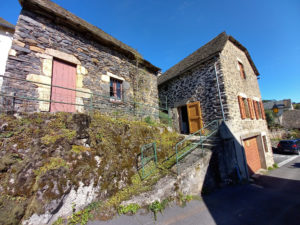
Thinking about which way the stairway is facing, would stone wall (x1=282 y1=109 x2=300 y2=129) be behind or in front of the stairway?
behind

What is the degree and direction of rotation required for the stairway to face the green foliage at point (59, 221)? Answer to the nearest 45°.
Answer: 0° — it already faces it

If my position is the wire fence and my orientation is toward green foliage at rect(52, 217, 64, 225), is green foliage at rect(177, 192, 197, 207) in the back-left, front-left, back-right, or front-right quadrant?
front-left

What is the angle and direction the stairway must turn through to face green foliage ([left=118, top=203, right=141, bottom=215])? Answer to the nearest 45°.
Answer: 0° — it already faces it

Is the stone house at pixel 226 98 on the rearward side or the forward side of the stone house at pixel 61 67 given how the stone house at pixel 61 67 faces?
on the forward side

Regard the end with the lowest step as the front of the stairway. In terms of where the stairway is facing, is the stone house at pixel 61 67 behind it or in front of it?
in front

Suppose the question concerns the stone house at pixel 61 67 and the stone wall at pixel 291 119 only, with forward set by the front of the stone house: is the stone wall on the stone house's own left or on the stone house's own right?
on the stone house's own left

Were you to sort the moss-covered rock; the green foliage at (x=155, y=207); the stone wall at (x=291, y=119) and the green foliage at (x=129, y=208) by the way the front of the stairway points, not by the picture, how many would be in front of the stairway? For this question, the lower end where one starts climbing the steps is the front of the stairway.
3

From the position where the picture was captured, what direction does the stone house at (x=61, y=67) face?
facing the viewer and to the right of the viewer

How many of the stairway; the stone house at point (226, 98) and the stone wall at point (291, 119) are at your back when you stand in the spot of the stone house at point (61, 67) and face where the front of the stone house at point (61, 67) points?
0

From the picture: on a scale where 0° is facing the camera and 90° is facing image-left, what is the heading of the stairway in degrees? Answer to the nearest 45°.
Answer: approximately 45°

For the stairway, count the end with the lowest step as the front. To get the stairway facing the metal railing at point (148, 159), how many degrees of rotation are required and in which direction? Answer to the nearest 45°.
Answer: approximately 45° to its right

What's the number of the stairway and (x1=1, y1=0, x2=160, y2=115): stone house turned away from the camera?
0

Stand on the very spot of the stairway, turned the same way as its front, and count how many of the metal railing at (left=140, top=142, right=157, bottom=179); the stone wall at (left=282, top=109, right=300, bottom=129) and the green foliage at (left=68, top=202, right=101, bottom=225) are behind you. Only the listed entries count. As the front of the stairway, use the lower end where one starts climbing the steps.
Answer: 1

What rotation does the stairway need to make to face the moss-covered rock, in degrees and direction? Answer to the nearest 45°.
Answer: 0° — it already faces it

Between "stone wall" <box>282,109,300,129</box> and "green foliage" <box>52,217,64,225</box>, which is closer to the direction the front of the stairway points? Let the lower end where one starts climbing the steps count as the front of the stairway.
the green foliage

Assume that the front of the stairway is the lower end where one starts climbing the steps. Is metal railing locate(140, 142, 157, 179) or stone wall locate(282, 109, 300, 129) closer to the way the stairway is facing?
the metal railing
